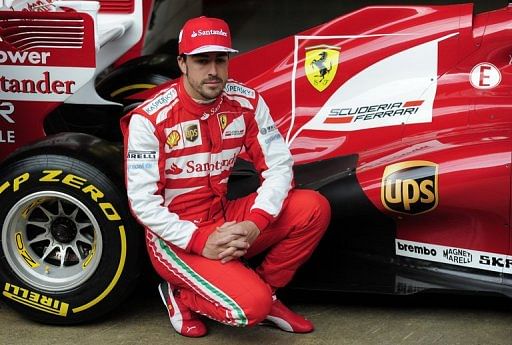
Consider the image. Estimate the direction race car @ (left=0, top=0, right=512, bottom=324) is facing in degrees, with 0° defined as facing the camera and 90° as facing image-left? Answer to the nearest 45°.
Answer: approximately 270°
